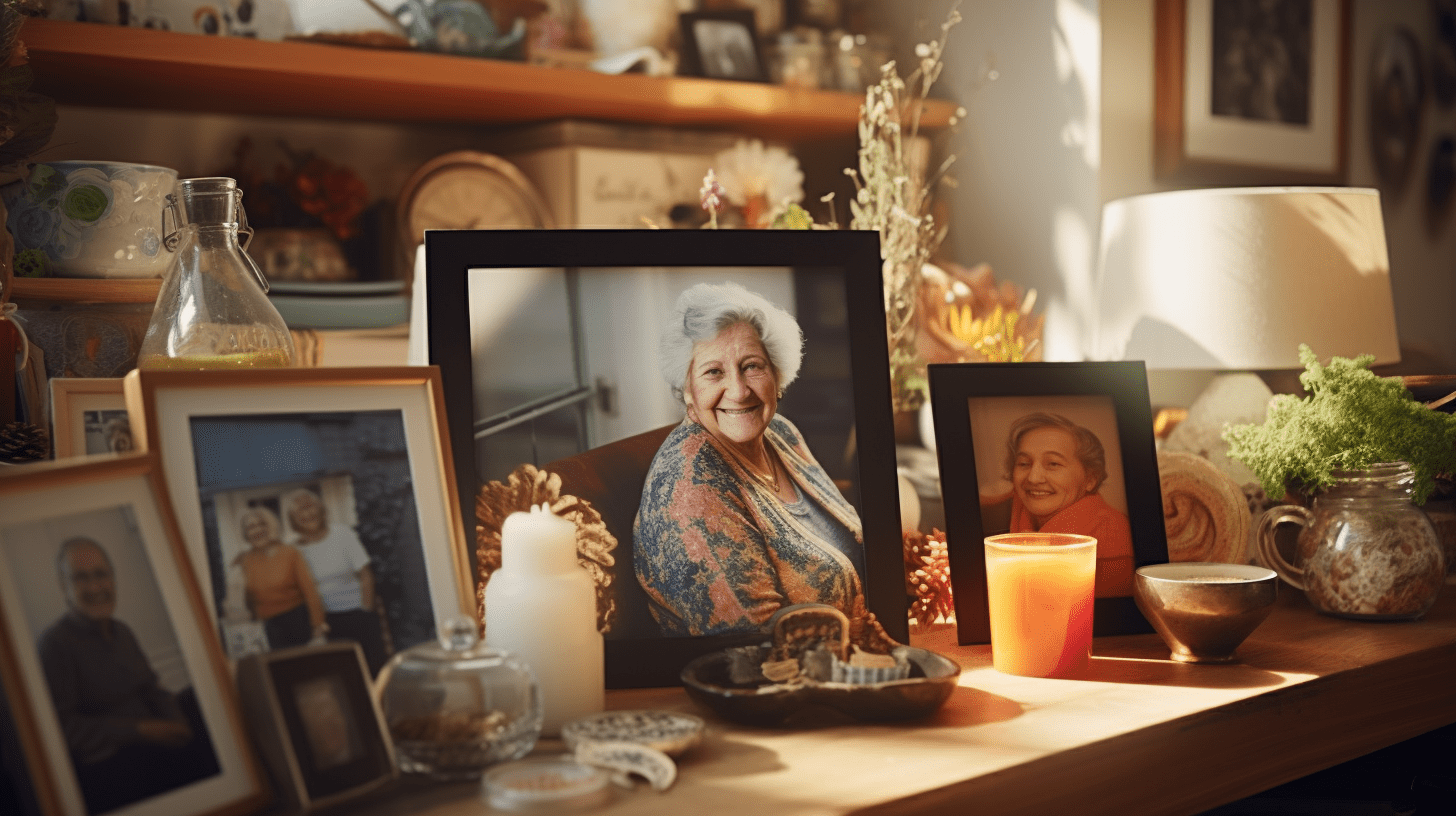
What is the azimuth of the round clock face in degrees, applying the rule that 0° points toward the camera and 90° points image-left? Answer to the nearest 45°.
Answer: approximately 0°

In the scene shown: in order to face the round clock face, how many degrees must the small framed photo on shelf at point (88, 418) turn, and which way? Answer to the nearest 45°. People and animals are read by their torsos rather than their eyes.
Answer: approximately 135° to its left

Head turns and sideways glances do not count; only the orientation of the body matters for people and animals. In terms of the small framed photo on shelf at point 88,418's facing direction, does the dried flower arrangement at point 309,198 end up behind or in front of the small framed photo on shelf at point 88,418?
behind

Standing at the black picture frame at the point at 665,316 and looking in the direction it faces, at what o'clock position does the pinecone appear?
The pinecone is roughly at 3 o'clock from the black picture frame.

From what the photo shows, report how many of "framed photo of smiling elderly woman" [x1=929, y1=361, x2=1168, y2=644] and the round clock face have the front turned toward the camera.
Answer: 2

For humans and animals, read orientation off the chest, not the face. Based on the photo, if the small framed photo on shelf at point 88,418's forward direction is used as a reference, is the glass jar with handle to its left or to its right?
on its left
